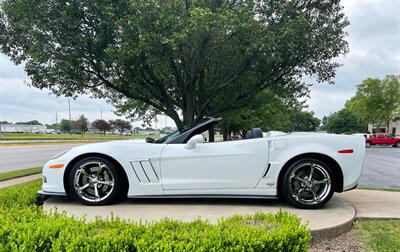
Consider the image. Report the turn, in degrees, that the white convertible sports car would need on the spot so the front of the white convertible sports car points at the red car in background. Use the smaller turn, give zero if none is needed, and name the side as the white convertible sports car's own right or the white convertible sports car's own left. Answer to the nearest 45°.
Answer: approximately 135° to the white convertible sports car's own right

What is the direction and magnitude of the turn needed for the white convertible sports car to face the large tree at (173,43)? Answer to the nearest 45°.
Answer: approximately 90° to its right

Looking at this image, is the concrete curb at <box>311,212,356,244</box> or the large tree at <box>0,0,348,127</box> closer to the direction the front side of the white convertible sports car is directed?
the large tree

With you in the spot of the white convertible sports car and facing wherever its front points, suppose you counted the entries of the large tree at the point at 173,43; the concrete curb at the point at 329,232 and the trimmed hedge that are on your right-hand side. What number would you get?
1

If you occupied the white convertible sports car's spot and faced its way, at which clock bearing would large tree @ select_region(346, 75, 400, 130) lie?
The large tree is roughly at 4 o'clock from the white convertible sports car.

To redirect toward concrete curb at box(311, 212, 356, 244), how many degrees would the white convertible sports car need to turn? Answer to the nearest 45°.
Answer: approximately 135° to its left

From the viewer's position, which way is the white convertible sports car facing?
facing to the left of the viewer

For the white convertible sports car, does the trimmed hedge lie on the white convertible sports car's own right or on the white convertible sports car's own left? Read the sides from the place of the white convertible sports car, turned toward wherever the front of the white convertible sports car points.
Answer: on the white convertible sports car's own left

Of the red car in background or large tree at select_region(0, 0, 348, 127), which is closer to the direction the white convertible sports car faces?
the large tree

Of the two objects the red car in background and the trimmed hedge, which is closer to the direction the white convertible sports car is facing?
the trimmed hedge

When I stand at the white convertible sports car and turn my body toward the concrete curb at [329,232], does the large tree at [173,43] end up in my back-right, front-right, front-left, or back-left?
back-left
